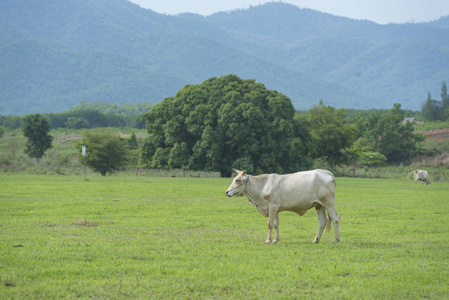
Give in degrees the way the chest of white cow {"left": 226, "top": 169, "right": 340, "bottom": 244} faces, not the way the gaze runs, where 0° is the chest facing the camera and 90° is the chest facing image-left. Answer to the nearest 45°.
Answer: approximately 90°
